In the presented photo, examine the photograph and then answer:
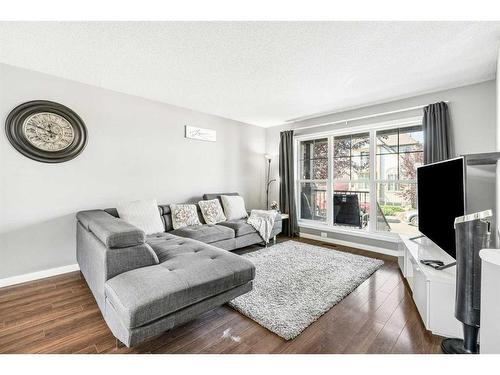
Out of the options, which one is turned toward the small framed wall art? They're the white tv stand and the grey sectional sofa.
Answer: the white tv stand

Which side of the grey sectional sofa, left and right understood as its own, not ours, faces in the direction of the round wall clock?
right

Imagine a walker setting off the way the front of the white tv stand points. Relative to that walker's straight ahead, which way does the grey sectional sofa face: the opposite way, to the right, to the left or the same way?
the opposite way

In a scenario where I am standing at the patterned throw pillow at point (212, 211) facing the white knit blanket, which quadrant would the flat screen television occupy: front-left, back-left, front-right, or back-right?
front-right

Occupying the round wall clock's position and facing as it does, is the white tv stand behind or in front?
in front

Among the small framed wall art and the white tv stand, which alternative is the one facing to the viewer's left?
the white tv stand

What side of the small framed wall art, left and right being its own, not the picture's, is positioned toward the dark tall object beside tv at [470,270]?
front

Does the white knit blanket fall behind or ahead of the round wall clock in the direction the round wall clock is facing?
ahead

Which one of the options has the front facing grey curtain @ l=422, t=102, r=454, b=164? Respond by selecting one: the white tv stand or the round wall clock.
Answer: the round wall clock

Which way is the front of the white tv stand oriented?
to the viewer's left

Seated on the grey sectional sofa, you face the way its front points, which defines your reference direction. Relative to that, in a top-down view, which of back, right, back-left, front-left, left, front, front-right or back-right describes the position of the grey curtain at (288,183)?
left

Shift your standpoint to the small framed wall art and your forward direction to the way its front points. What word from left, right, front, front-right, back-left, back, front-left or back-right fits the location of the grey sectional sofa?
front-right

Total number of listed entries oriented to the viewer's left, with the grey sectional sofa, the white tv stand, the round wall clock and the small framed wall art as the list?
1

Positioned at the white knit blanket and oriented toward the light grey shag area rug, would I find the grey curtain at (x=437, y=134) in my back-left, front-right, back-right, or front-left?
front-left

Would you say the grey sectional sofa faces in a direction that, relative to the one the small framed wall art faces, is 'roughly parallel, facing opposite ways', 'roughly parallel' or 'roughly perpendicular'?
roughly parallel

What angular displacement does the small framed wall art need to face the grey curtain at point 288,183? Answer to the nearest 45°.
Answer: approximately 45° to its left

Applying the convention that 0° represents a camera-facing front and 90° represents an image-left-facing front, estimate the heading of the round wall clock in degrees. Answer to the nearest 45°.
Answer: approximately 315°

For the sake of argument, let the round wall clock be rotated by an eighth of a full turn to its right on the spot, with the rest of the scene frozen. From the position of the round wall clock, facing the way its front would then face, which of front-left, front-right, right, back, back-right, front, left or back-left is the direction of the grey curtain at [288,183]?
left
